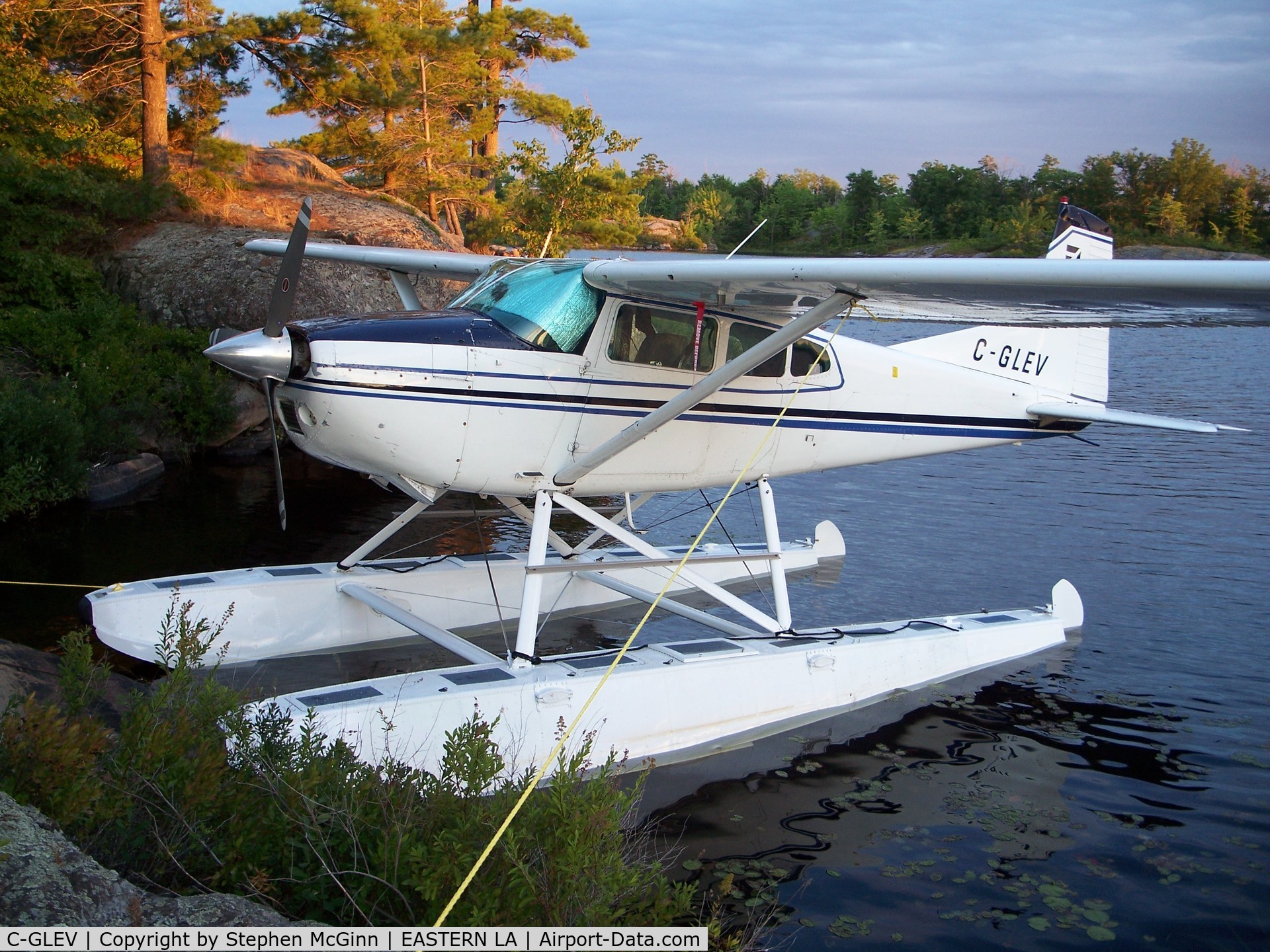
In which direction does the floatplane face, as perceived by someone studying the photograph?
facing the viewer and to the left of the viewer

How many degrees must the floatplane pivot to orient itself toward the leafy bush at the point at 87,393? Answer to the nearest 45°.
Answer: approximately 90° to its right

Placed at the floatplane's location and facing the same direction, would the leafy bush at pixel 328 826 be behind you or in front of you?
in front

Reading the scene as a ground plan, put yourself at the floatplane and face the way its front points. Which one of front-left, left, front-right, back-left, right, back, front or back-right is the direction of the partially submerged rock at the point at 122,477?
right
